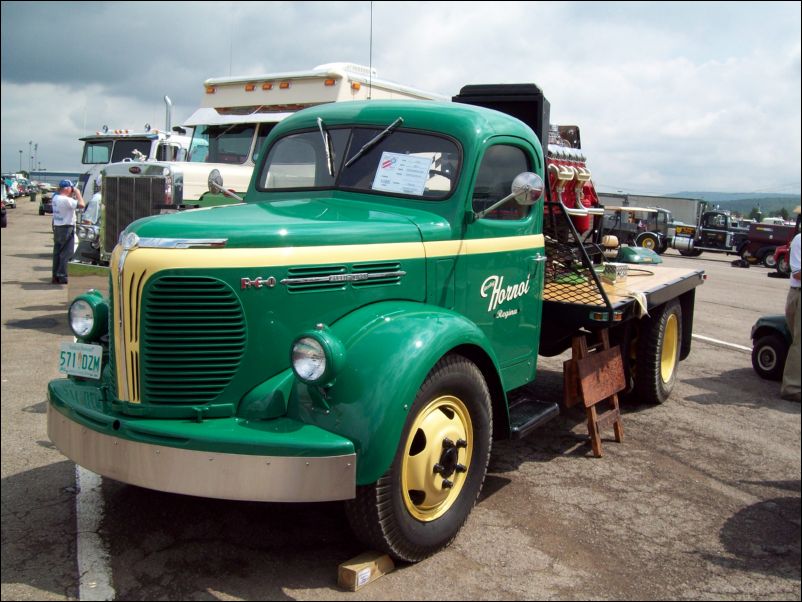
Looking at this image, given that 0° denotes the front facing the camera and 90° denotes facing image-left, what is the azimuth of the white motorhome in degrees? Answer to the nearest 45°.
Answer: approximately 45°

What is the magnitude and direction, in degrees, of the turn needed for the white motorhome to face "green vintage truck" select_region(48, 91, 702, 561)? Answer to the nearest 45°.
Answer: approximately 45° to its left

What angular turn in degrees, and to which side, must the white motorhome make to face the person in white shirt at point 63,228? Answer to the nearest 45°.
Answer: approximately 90° to its right

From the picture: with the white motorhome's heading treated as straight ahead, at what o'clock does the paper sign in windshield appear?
The paper sign in windshield is roughly at 10 o'clock from the white motorhome.

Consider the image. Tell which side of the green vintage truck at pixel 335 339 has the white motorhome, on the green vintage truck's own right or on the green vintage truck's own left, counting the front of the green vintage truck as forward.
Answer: on the green vintage truck's own right

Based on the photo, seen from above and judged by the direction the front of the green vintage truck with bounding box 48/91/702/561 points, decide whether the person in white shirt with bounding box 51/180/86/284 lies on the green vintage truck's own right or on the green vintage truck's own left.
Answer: on the green vintage truck's own right

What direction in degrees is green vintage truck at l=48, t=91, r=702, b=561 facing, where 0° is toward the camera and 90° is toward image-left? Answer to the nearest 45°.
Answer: approximately 45°
